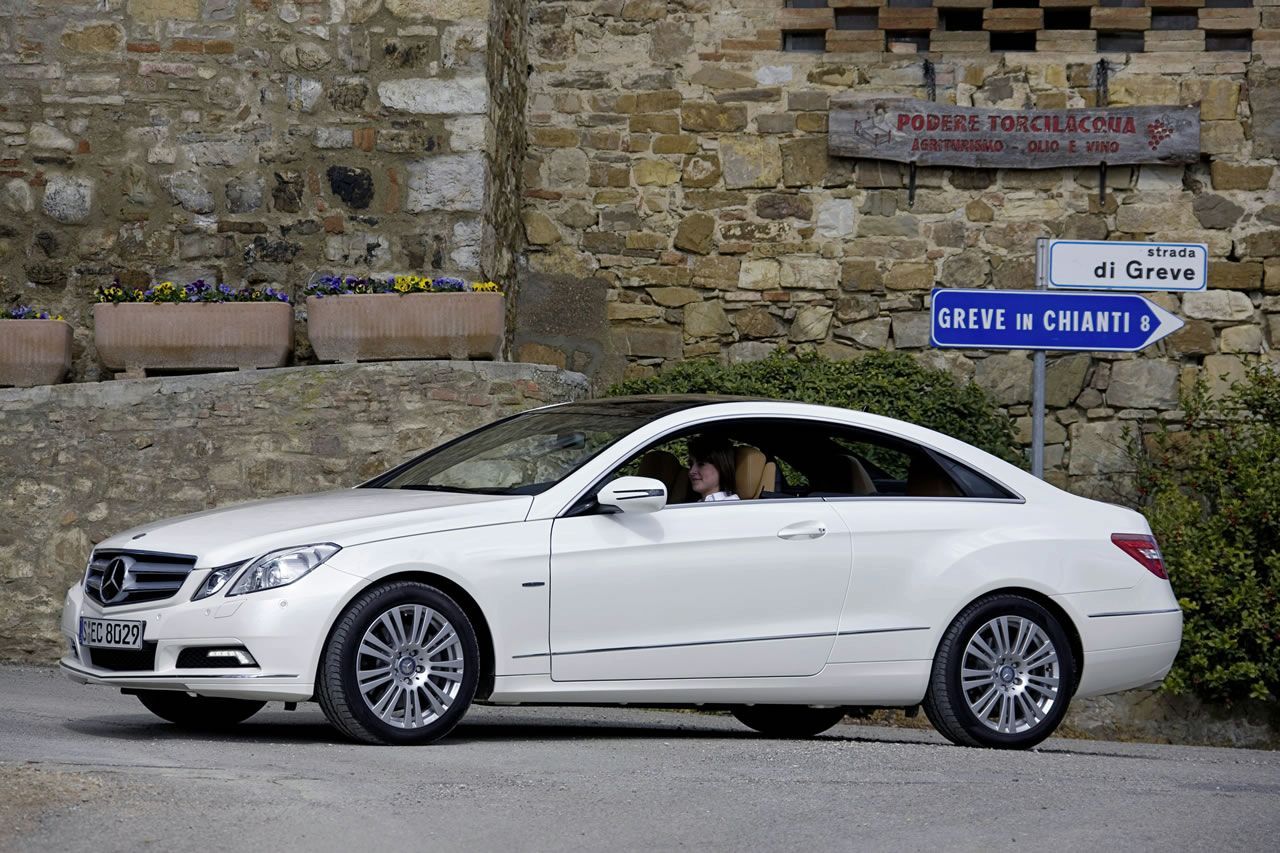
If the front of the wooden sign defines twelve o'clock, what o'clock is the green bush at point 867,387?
The green bush is roughly at 1 o'clock from the wooden sign.

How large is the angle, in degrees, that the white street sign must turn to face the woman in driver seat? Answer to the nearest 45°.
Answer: approximately 45° to its right

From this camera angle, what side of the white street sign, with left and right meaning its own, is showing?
front

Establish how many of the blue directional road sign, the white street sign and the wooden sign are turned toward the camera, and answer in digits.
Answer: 3

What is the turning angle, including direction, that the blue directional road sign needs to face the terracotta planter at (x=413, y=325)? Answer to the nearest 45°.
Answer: approximately 90° to its right

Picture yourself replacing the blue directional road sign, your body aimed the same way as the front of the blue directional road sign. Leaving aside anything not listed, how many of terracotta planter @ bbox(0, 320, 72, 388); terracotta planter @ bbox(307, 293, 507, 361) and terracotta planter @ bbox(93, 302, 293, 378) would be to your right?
3

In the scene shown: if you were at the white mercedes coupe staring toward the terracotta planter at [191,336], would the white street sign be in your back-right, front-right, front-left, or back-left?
front-right

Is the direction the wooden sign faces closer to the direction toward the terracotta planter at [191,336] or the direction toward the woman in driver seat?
the woman in driver seat

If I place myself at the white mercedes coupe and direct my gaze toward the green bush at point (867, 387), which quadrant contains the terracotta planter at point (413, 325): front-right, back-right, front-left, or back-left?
front-left

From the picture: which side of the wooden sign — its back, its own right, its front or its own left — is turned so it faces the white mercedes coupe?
front

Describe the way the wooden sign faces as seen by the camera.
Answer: facing the viewer

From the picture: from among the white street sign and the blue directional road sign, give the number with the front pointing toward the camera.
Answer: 2

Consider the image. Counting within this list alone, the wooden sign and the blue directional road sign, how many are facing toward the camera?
2

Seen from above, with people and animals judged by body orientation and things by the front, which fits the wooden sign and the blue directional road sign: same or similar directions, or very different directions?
same or similar directions

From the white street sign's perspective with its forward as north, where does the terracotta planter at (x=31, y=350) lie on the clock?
The terracotta planter is roughly at 3 o'clock from the white street sign.

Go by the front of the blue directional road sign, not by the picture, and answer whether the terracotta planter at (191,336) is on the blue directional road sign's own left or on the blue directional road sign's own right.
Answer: on the blue directional road sign's own right

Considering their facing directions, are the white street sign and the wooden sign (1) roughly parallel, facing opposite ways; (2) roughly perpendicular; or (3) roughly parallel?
roughly parallel

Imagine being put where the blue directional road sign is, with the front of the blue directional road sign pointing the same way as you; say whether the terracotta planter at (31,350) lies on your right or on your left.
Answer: on your right

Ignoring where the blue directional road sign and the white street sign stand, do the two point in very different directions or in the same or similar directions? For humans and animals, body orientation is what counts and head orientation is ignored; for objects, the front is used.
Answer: same or similar directions
